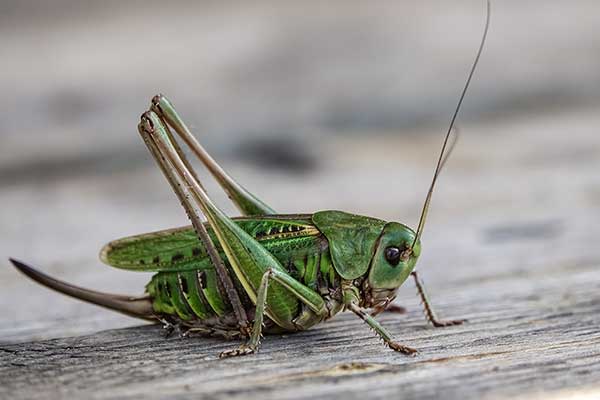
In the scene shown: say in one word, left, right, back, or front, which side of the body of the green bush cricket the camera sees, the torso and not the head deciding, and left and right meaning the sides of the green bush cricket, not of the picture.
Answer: right
